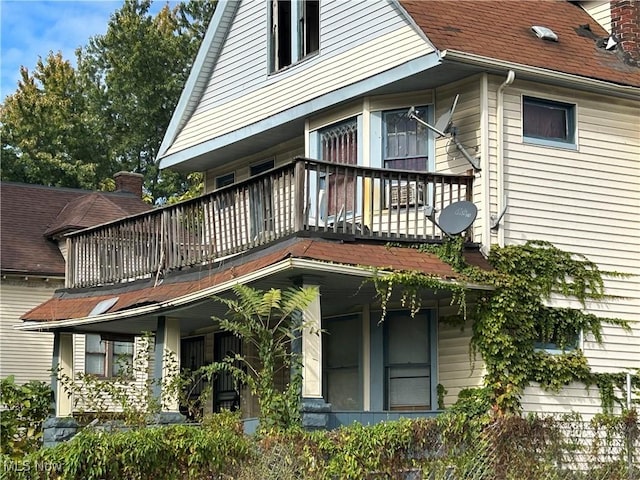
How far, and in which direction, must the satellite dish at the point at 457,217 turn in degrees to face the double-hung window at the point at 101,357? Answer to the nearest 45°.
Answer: approximately 90° to its right

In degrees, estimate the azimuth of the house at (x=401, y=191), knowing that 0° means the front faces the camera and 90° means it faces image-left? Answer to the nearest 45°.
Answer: approximately 45°

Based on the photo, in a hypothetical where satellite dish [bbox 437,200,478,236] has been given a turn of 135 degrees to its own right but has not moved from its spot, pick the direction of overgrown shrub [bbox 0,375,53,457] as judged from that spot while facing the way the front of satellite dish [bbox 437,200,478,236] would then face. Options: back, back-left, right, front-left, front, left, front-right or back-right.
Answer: front-left

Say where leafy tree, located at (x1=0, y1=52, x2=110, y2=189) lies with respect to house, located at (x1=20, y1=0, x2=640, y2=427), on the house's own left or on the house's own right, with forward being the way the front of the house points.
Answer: on the house's own right

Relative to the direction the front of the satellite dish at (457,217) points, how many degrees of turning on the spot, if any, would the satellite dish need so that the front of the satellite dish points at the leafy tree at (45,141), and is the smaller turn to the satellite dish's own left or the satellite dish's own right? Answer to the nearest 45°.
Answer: approximately 90° to the satellite dish's own right

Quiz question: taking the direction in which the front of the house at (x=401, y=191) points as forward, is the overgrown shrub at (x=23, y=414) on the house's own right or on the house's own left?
on the house's own right

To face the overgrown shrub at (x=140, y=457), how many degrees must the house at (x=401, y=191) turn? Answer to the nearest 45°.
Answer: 0° — it already faces it

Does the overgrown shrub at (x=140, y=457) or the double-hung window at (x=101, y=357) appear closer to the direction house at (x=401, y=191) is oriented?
the overgrown shrub
